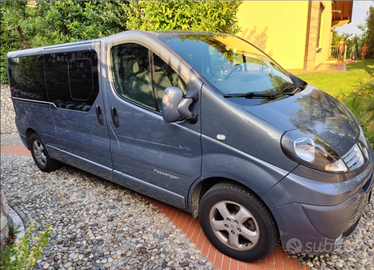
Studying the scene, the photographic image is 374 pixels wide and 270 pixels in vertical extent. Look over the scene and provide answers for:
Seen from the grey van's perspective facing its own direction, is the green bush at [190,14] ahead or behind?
behind

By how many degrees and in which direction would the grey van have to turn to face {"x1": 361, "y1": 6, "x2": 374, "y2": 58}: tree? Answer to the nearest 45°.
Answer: approximately 90° to its left

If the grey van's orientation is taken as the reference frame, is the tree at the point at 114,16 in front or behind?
behind

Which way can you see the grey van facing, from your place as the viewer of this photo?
facing the viewer and to the right of the viewer

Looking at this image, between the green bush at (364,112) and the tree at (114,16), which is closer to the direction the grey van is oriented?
the green bush

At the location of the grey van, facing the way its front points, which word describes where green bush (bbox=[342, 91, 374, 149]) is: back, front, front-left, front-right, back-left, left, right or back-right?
left
